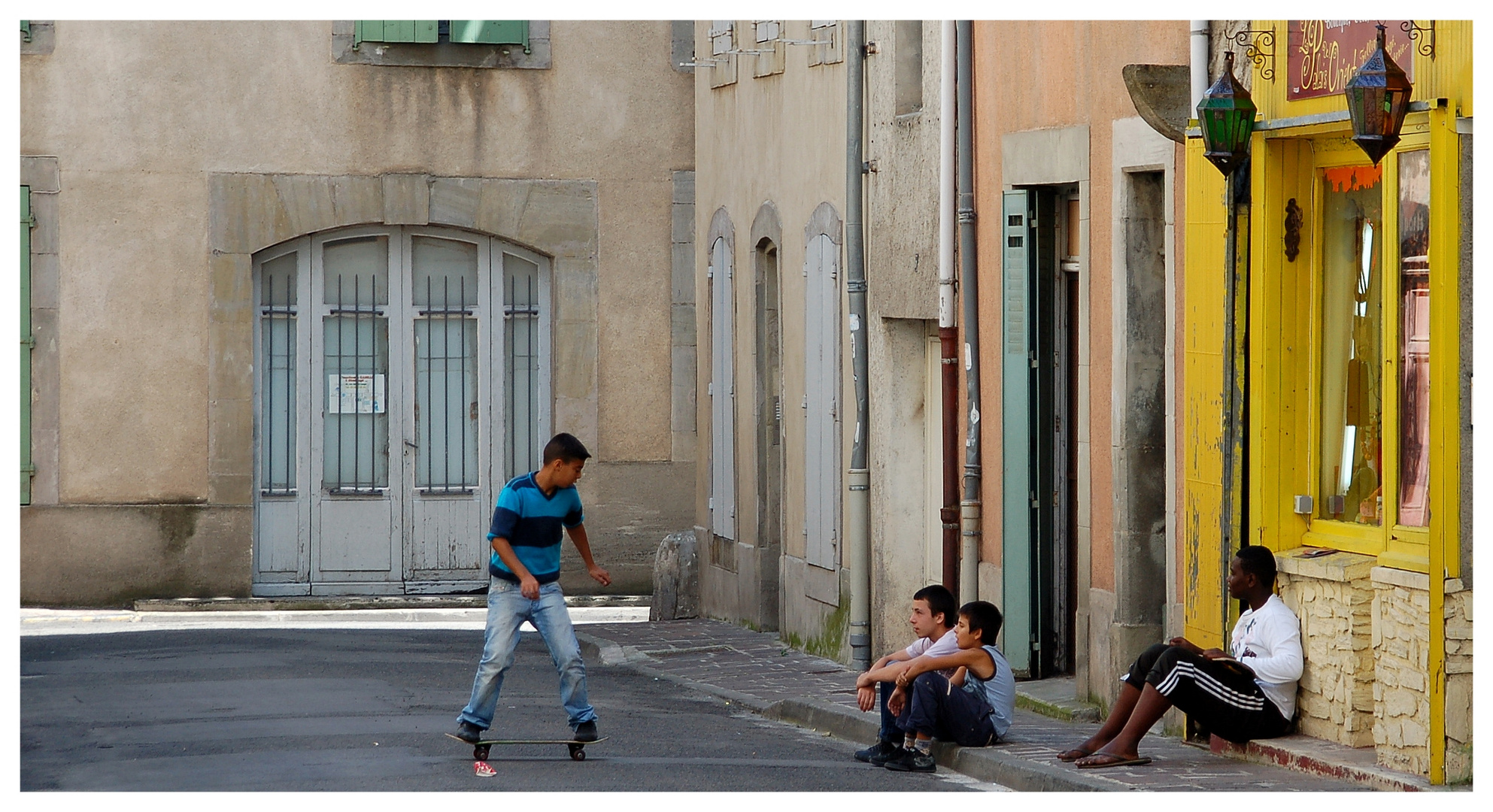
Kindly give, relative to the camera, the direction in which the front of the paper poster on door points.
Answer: facing the viewer

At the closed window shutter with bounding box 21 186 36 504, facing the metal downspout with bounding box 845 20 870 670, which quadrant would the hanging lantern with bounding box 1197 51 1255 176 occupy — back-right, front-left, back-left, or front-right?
front-right

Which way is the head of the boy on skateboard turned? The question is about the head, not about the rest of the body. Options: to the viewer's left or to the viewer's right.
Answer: to the viewer's right

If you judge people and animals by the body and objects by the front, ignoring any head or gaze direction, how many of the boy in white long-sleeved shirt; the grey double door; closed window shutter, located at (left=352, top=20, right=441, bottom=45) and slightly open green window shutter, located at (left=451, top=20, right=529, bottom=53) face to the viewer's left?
1

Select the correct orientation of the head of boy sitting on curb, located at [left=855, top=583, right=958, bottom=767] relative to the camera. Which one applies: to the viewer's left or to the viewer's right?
to the viewer's left

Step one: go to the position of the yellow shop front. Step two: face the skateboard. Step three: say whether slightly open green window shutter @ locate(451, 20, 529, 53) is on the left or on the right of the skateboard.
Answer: right

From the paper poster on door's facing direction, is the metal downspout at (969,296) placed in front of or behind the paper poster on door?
in front

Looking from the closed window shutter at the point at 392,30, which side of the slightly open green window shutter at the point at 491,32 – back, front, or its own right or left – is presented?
right

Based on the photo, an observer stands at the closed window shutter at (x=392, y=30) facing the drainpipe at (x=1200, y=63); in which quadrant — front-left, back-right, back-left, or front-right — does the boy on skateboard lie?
front-right

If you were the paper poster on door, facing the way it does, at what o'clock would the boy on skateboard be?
The boy on skateboard is roughly at 12 o'clock from the paper poster on door.

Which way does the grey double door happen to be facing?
toward the camera

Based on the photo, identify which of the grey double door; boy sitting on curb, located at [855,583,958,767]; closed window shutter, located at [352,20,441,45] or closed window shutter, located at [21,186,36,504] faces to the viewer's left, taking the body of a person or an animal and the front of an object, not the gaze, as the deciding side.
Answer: the boy sitting on curb

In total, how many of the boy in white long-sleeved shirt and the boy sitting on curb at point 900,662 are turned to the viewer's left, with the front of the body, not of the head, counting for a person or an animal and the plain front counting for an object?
2

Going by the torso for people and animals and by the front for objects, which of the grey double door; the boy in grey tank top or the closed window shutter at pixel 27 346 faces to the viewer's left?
the boy in grey tank top

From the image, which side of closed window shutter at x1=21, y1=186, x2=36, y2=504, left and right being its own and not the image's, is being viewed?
front
